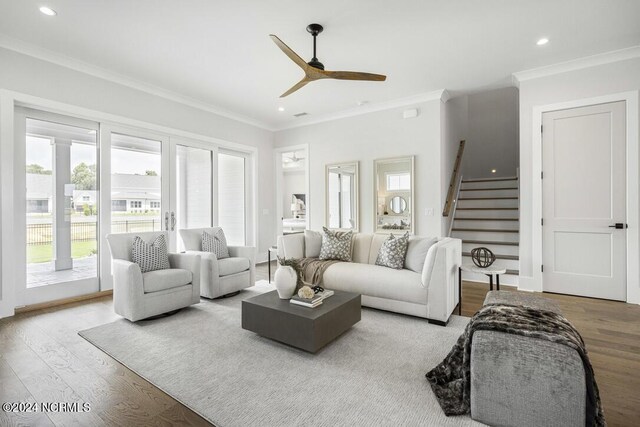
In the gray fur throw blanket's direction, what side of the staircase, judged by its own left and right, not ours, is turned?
front

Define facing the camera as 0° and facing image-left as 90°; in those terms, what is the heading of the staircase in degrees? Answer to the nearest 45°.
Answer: approximately 0°

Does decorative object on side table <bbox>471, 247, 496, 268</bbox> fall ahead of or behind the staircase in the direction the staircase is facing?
ahead

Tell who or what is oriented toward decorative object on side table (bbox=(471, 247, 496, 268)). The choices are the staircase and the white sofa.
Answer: the staircase

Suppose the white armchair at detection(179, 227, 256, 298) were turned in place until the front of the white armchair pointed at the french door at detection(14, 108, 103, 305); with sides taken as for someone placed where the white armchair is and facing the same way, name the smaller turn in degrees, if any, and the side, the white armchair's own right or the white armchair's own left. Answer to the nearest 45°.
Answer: approximately 135° to the white armchair's own right

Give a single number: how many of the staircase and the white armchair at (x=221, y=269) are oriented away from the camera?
0

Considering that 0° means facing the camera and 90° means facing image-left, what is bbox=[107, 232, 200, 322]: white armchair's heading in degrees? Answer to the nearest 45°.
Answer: approximately 315°

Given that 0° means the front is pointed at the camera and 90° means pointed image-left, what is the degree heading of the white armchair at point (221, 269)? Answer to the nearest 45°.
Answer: approximately 315°

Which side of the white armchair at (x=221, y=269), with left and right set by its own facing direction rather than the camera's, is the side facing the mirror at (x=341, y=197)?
left

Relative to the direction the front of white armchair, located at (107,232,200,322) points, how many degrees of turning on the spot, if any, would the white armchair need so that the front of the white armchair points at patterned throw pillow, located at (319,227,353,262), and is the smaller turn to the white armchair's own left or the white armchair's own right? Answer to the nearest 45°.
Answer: approximately 45° to the white armchair's own left
